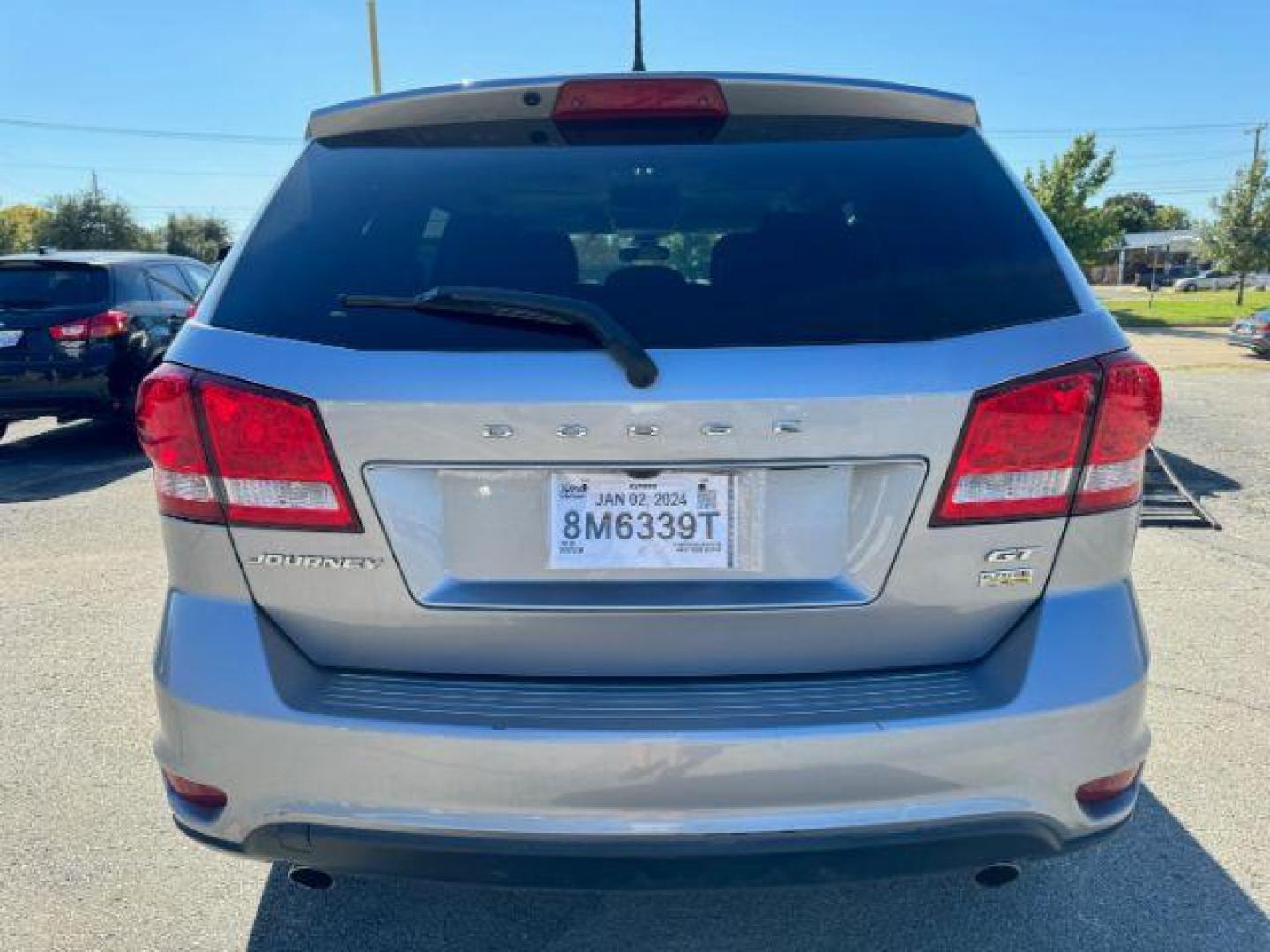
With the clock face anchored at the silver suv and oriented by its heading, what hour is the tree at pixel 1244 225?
The tree is roughly at 1 o'clock from the silver suv.

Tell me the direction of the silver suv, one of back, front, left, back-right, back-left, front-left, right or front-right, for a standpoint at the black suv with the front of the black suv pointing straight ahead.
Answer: back-right

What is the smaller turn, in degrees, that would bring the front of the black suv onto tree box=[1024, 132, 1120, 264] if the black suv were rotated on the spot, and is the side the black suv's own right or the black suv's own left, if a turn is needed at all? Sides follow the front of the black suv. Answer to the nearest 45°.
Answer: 0° — it already faces it

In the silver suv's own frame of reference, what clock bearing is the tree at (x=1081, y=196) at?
The tree is roughly at 1 o'clock from the silver suv.

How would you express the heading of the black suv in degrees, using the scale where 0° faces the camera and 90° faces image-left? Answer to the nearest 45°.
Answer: approximately 225°

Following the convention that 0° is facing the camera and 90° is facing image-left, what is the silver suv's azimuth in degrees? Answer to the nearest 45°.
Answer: approximately 180°

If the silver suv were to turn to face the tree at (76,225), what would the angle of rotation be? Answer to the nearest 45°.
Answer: approximately 45° to its left
